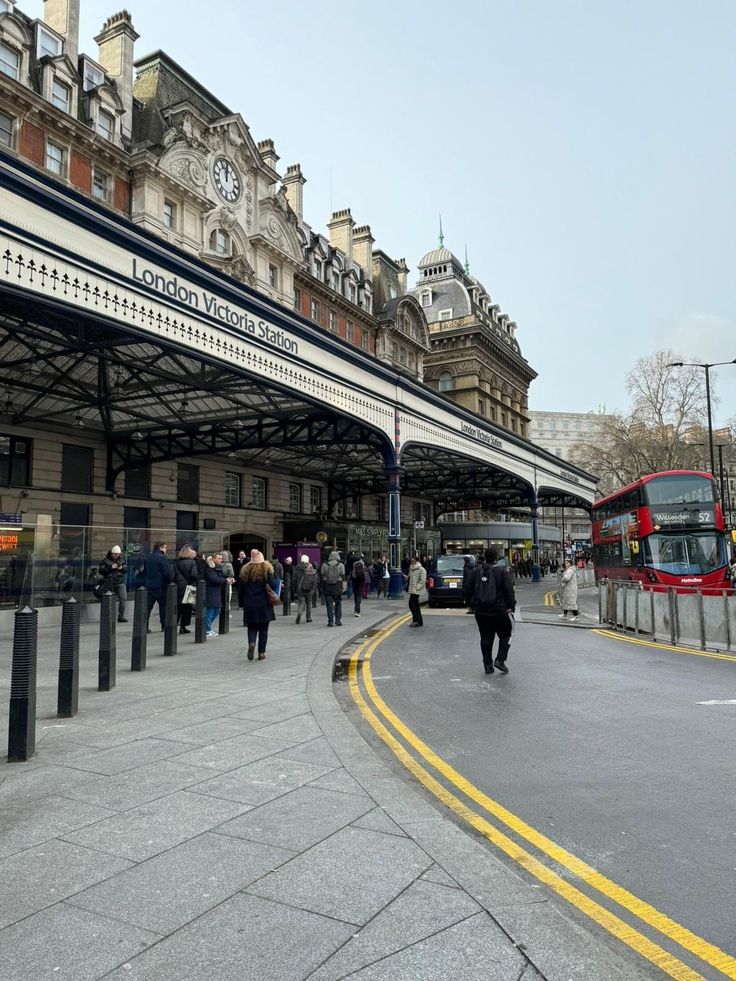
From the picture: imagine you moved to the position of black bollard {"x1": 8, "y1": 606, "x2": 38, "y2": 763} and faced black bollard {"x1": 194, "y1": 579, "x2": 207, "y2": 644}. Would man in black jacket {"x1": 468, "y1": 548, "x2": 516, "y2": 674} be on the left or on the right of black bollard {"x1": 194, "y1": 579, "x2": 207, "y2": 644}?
right

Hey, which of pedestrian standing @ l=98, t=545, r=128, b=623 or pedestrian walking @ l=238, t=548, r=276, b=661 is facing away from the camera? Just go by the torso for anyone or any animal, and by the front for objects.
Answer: pedestrian walking @ l=238, t=548, r=276, b=661

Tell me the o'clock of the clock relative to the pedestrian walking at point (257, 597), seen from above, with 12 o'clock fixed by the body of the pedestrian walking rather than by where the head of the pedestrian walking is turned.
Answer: The clock is roughly at 12 o'clock from the pedestrian walking.

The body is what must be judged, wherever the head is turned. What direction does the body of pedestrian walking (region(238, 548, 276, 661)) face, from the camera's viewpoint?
away from the camera

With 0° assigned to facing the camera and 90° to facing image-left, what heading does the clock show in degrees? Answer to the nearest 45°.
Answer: approximately 315°

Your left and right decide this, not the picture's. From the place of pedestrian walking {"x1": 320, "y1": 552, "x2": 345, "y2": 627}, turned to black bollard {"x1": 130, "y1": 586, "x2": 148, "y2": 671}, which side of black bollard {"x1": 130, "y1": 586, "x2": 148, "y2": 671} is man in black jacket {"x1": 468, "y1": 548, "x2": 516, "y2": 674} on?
left
